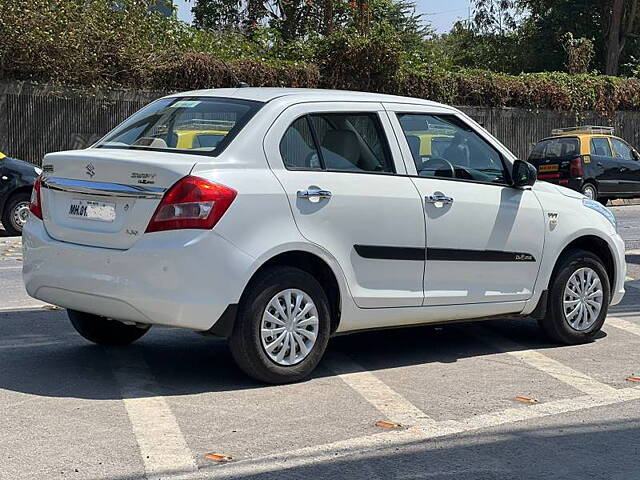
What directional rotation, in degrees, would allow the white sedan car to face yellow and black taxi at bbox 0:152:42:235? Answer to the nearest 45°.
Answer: approximately 90° to its left

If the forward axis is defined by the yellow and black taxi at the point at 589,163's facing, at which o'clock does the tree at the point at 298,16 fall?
The tree is roughly at 9 o'clock from the yellow and black taxi.

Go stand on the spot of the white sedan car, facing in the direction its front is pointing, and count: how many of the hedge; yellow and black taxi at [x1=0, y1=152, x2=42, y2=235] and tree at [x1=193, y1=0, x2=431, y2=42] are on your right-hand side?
0

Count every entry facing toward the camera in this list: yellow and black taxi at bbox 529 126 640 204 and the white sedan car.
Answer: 0

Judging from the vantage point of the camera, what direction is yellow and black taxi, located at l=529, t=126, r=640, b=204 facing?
facing away from the viewer and to the right of the viewer

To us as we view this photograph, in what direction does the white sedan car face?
facing away from the viewer and to the right of the viewer

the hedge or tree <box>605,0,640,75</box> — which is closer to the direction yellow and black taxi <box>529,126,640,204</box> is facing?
the tree

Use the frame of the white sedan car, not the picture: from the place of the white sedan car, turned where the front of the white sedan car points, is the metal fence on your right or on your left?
on your left

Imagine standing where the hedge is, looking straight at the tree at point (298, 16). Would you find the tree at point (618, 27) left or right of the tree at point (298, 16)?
right

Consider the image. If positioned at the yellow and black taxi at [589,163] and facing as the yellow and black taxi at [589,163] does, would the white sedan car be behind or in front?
behind

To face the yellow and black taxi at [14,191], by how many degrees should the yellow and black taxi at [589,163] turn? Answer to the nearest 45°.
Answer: approximately 180°

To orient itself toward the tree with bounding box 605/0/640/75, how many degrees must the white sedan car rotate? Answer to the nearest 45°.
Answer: approximately 45° to its left

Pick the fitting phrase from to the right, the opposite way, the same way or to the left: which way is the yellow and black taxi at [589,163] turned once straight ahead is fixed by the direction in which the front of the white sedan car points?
the same way

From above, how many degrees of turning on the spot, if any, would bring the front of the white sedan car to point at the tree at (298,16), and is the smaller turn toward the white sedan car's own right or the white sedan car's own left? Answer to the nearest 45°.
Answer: approximately 45° to the white sedan car's own left
